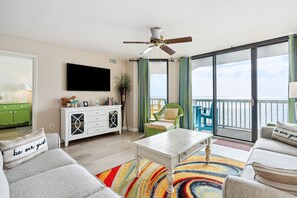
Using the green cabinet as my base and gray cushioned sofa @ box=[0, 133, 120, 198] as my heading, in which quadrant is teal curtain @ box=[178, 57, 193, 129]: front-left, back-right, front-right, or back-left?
front-left

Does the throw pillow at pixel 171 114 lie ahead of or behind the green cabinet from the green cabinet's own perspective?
ahead

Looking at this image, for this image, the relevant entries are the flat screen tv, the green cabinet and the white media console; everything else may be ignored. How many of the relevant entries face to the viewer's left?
0

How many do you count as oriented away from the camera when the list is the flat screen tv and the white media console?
0

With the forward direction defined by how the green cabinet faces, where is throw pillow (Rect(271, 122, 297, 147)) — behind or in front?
in front

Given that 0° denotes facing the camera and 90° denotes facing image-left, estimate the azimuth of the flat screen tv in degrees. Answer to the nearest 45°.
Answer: approximately 315°

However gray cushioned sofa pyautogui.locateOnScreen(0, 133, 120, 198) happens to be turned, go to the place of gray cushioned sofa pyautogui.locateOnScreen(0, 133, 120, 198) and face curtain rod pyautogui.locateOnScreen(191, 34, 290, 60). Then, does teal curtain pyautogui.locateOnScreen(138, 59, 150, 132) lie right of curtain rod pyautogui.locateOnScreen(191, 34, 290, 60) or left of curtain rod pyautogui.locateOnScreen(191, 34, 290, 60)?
left

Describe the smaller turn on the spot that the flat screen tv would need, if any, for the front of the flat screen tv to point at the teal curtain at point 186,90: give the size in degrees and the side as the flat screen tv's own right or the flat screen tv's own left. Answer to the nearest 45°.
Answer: approximately 45° to the flat screen tv's own left

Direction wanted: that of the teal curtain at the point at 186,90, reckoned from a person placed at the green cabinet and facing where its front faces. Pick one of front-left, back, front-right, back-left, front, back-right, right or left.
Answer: front-left

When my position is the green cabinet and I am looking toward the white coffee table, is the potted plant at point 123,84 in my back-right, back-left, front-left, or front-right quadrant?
front-left

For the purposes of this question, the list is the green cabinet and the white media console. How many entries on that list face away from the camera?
0

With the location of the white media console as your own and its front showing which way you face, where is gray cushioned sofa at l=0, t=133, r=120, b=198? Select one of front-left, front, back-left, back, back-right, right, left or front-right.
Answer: front-right

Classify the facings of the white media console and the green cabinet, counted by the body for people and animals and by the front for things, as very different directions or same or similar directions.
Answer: same or similar directions

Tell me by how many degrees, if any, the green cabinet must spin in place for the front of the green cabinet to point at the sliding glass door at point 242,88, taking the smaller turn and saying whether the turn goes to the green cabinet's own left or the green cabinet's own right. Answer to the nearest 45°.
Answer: approximately 45° to the green cabinet's own left

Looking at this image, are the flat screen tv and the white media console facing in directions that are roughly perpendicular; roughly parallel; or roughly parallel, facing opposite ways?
roughly parallel

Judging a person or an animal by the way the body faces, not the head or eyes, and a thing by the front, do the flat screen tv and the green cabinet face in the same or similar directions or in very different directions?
same or similar directions

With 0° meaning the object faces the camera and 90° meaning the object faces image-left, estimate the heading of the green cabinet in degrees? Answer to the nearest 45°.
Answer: approximately 0°
